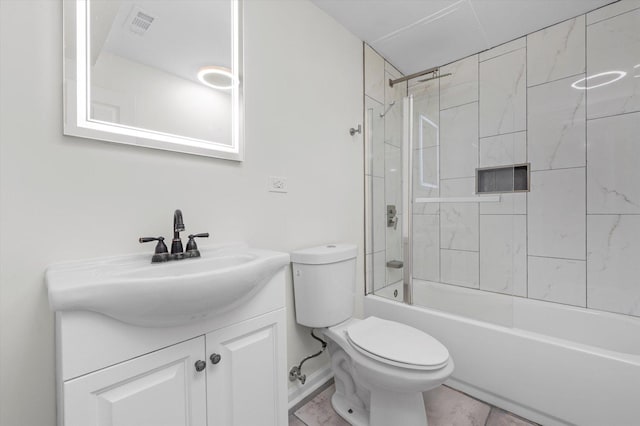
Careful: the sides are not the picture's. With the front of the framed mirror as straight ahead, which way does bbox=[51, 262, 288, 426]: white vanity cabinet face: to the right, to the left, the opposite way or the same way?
the same way

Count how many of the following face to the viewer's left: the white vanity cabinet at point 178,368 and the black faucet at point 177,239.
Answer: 0

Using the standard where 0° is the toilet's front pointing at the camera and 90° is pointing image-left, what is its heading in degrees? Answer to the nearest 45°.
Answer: approximately 315°

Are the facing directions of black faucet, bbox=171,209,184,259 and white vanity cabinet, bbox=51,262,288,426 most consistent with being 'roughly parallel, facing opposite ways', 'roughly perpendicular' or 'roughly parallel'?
roughly parallel

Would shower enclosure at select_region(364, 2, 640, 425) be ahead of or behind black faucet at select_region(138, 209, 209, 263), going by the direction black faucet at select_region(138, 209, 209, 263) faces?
ahead

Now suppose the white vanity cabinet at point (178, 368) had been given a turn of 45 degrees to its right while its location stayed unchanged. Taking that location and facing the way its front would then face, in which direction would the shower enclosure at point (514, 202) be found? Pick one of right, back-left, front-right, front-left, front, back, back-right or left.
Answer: left

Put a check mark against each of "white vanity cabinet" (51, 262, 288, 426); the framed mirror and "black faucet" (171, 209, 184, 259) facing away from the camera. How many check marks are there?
0

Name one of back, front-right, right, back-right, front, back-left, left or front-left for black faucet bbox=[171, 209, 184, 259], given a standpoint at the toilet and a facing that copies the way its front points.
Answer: right

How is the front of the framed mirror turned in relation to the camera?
facing the viewer and to the right of the viewer

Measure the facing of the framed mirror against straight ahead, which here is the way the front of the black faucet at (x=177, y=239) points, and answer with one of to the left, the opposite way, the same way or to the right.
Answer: the same way
